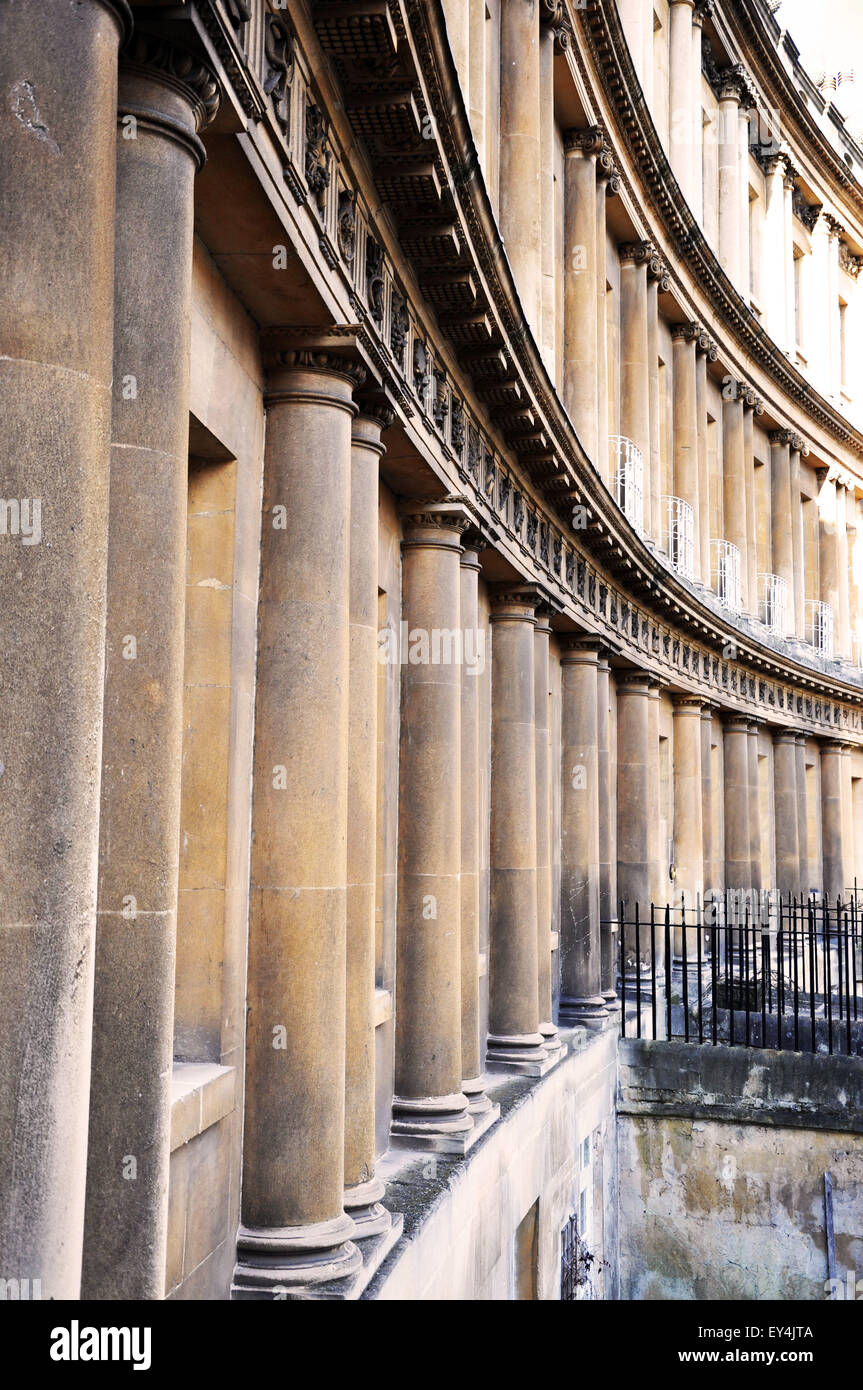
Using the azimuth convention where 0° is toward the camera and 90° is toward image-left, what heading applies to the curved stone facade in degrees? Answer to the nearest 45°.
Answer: approximately 315°
